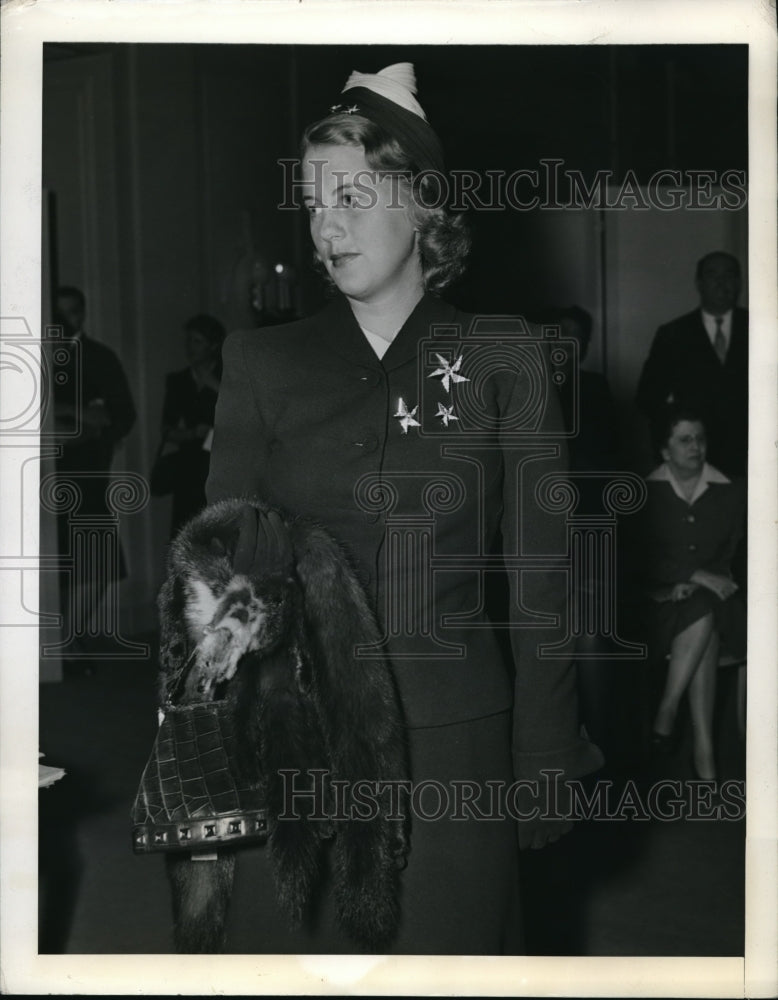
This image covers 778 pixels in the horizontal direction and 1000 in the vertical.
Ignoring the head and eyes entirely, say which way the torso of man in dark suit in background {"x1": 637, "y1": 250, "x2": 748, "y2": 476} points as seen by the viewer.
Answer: toward the camera

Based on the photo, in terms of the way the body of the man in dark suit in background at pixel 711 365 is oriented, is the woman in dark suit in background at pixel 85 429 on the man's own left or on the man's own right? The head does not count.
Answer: on the man's own right

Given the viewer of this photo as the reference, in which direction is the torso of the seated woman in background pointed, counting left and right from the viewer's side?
facing the viewer

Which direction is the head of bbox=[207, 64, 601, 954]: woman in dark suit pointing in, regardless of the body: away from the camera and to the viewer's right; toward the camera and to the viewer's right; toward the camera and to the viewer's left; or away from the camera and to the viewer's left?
toward the camera and to the viewer's left

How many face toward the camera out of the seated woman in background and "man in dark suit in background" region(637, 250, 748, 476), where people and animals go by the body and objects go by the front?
2

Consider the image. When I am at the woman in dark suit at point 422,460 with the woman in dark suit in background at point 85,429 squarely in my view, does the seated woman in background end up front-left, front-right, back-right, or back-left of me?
front-right

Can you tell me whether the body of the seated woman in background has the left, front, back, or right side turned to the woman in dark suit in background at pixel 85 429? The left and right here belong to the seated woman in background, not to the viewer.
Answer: right
